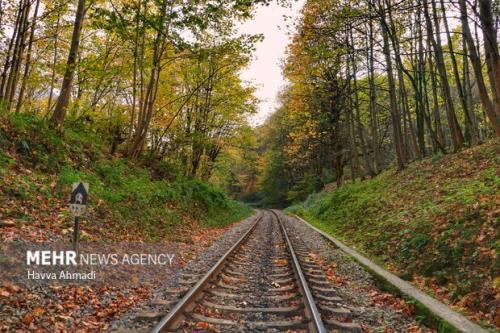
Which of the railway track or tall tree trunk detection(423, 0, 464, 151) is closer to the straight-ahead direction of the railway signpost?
the railway track

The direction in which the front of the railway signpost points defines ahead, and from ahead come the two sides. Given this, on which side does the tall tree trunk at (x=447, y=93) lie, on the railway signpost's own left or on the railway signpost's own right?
on the railway signpost's own left

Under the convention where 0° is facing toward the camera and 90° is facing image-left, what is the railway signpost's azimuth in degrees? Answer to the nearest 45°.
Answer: approximately 0°

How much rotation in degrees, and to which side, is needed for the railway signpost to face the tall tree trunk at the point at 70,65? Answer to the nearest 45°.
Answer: approximately 180°

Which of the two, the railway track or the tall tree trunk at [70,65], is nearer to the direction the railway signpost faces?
the railway track

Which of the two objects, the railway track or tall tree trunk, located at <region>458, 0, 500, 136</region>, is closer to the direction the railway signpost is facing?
the railway track
